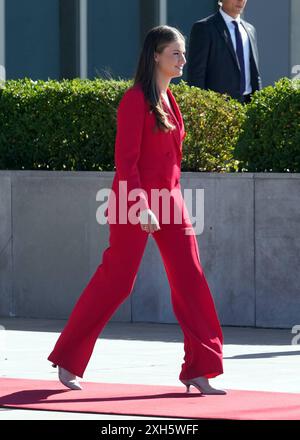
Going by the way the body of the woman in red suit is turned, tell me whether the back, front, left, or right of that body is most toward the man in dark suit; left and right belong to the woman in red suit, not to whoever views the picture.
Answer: left

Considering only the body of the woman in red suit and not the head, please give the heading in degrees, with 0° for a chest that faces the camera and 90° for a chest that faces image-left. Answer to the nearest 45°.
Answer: approximately 270°

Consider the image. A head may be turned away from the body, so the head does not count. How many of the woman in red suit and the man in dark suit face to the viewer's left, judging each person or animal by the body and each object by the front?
0

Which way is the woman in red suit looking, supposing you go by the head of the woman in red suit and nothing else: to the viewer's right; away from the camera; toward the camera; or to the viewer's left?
to the viewer's right

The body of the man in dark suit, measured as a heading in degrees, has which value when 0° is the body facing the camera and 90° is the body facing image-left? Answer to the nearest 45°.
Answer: approximately 315°

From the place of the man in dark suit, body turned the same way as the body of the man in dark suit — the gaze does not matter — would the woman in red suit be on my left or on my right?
on my right
